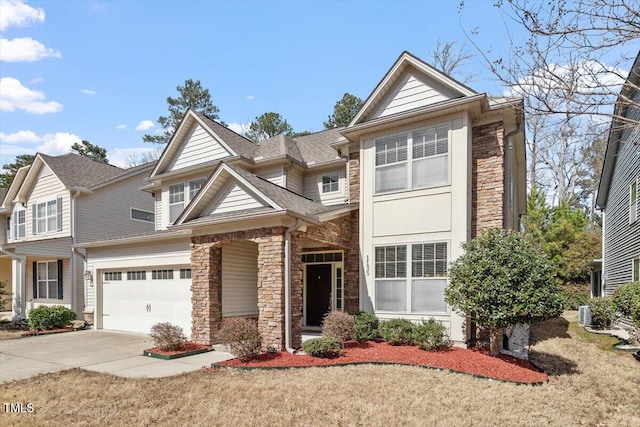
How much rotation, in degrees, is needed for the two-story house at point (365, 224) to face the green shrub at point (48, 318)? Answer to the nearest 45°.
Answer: approximately 90° to its right

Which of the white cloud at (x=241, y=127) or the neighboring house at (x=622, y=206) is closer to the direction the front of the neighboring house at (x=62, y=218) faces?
the neighboring house

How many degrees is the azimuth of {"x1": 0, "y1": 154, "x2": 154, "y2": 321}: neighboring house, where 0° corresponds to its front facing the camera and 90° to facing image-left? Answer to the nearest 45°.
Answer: approximately 45°

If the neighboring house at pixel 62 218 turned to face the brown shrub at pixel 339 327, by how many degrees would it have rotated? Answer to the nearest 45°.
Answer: approximately 45° to its left

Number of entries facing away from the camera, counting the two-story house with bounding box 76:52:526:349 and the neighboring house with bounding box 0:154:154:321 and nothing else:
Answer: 0

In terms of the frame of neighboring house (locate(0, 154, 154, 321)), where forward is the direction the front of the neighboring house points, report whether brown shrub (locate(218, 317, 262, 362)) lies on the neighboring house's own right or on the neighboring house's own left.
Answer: on the neighboring house's own left

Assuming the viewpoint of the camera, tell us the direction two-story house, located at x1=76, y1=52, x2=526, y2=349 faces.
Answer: facing the viewer and to the left of the viewer
